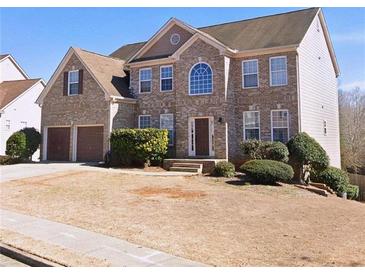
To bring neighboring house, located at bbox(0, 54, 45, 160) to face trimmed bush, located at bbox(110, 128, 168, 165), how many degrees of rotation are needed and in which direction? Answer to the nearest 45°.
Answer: approximately 90° to its left

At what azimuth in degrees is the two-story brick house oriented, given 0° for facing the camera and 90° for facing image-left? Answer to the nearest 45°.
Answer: approximately 45°

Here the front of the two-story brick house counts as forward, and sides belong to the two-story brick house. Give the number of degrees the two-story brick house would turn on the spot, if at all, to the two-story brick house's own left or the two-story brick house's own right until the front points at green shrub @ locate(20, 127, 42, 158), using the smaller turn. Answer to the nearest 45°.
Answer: approximately 45° to the two-story brick house's own right

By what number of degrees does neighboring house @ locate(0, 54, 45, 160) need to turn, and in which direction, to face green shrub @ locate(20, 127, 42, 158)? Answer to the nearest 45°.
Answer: approximately 45° to its left

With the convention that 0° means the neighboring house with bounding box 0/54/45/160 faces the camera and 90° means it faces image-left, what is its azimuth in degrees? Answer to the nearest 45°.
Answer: approximately 45°

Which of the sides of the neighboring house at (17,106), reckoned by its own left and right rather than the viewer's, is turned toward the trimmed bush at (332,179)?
left

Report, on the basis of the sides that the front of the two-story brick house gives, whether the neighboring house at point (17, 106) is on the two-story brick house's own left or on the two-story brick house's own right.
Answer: on the two-story brick house's own right
